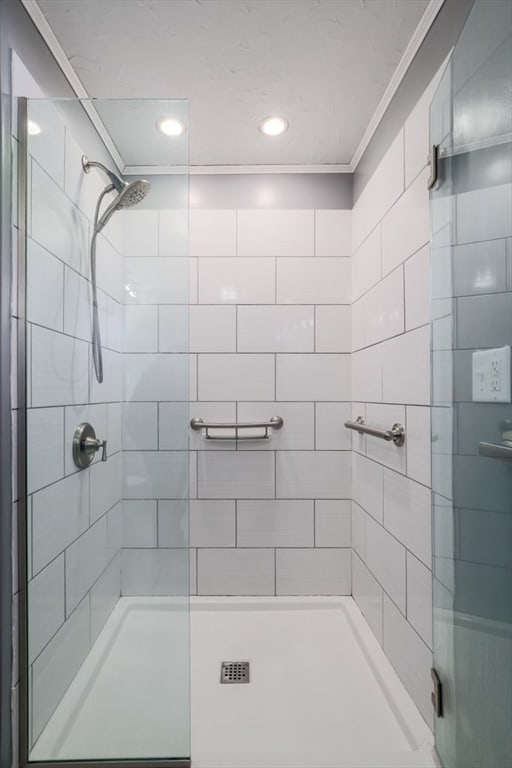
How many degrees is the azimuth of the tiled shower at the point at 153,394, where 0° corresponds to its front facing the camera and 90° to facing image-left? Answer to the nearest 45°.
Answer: approximately 0°

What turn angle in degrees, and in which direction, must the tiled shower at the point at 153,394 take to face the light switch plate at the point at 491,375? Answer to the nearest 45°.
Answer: approximately 45° to its left
